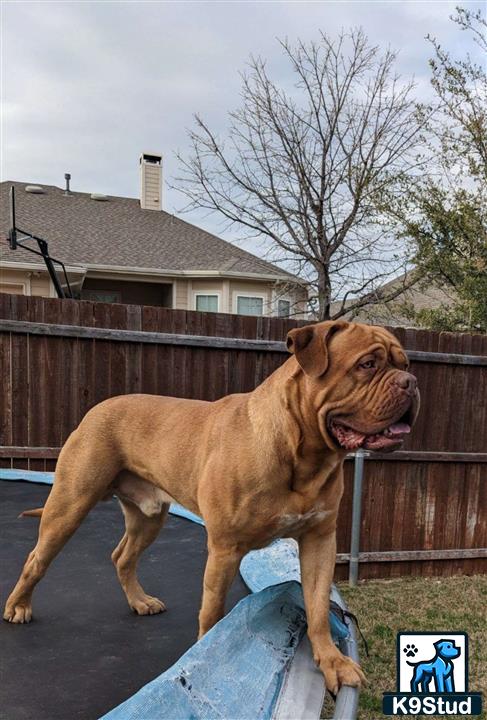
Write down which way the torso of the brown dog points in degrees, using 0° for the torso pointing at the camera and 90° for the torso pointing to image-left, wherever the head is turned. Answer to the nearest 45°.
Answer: approximately 315°

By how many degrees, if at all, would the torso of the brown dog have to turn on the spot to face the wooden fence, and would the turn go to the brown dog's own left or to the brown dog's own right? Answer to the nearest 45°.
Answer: approximately 135° to the brown dog's own left
